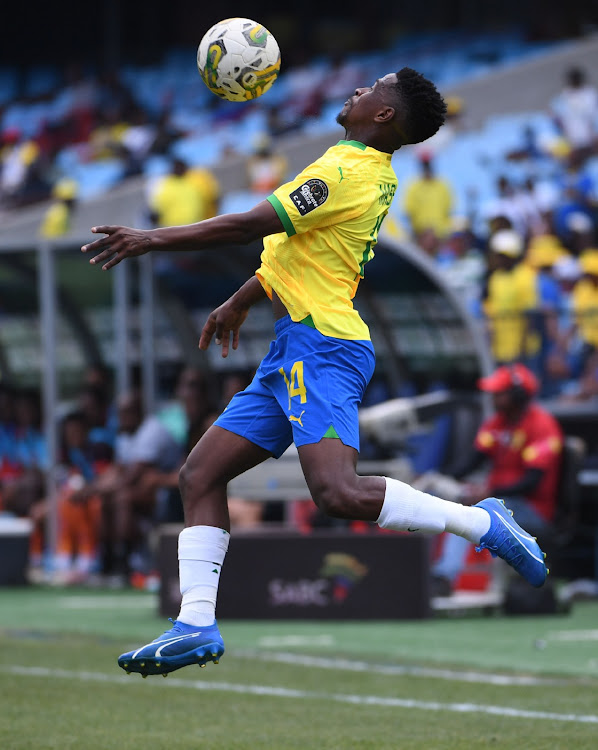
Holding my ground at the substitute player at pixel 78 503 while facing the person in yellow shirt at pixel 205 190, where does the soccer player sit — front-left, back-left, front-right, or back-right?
back-right

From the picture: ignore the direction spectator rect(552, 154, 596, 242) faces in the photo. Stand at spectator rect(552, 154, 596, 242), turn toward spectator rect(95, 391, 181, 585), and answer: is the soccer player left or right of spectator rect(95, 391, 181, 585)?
left

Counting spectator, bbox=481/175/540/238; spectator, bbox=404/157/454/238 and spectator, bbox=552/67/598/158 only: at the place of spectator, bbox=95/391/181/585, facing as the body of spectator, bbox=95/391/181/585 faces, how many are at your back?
3

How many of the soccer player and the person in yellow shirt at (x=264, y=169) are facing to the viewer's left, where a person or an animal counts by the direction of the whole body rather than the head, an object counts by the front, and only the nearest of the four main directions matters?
1

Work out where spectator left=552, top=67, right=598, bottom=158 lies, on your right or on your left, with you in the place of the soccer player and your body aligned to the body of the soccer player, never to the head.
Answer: on your right

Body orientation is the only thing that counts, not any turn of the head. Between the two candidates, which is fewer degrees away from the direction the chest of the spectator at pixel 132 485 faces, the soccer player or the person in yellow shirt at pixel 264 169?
the soccer player

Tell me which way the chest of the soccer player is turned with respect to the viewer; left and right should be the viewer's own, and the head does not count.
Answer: facing to the left of the viewer

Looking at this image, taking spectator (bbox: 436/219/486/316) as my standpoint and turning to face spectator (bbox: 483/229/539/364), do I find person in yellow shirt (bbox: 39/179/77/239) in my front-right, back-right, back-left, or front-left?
back-right

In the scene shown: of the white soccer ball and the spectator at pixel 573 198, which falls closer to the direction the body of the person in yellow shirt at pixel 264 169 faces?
the white soccer ball

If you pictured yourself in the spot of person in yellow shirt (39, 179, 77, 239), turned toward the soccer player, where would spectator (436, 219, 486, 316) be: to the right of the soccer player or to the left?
left

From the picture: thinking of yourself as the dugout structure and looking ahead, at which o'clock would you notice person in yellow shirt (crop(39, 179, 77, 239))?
The person in yellow shirt is roughly at 4 o'clock from the dugout structure.
